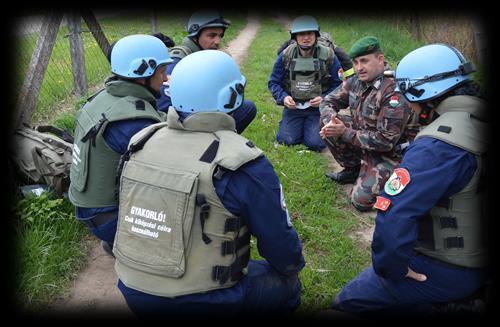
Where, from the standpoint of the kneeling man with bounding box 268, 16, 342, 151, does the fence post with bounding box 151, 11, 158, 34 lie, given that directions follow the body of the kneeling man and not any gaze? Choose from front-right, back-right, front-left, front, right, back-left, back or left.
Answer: back-right

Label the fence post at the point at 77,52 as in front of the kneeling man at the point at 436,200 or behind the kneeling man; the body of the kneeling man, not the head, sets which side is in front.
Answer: in front

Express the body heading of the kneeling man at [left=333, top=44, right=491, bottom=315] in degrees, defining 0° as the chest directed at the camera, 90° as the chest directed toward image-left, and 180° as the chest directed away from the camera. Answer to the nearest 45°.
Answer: approximately 90°

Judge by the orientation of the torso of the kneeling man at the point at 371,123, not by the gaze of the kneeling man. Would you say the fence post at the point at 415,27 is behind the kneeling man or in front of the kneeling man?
behind

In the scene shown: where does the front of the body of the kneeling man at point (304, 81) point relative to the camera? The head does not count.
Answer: toward the camera

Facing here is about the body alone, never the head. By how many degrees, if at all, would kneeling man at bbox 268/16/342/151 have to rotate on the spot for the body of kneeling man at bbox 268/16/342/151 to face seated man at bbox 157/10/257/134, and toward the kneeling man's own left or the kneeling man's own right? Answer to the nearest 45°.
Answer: approximately 45° to the kneeling man's own right

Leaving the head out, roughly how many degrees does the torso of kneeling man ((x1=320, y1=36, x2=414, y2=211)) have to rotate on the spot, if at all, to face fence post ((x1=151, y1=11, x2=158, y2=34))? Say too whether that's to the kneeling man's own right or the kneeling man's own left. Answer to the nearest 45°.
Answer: approximately 90° to the kneeling man's own right

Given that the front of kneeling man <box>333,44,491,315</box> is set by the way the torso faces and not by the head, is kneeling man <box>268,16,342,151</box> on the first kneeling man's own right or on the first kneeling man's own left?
on the first kneeling man's own right

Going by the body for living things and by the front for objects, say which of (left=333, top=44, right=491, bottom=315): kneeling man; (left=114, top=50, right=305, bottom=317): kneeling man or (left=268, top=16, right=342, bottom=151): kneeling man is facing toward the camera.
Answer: (left=268, top=16, right=342, bottom=151): kneeling man

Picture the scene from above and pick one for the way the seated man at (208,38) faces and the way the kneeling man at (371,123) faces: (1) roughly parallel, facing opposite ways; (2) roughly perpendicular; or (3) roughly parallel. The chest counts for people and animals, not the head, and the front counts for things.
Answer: roughly perpendicular

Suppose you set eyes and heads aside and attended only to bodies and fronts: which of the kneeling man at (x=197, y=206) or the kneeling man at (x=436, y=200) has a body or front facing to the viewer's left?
the kneeling man at (x=436, y=200)

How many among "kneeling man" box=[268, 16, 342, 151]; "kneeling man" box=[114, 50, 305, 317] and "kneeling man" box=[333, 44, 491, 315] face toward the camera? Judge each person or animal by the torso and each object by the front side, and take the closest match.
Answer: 1

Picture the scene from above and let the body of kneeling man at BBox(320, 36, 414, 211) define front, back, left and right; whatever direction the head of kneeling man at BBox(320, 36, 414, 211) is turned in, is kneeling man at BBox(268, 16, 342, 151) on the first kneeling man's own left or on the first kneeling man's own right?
on the first kneeling man's own right

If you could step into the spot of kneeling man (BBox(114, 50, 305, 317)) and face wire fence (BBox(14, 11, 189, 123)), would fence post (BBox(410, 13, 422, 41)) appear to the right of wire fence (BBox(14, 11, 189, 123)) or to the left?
right

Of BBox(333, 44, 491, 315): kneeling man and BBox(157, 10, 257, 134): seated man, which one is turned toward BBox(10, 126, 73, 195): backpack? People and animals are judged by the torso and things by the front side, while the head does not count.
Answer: BBox(333, 44, 491, 315): kneeling man
